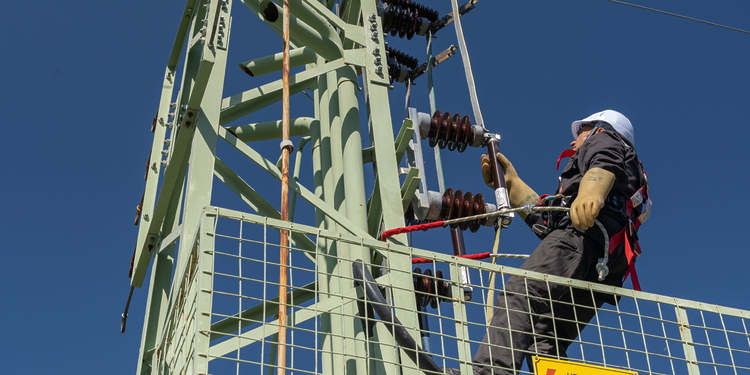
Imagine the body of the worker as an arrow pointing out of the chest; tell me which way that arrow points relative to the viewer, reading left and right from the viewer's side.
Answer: facing to the left of the viewer

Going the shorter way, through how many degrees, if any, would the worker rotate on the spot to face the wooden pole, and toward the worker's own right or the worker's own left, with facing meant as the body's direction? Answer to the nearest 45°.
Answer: approximately 45° to the worker's own left

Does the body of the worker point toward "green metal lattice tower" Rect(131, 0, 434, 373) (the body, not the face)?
yes
